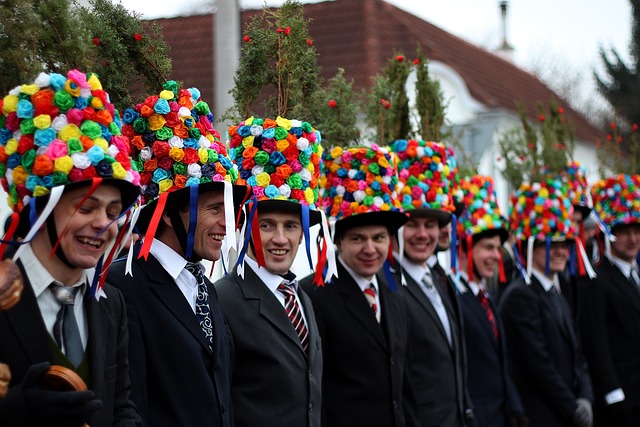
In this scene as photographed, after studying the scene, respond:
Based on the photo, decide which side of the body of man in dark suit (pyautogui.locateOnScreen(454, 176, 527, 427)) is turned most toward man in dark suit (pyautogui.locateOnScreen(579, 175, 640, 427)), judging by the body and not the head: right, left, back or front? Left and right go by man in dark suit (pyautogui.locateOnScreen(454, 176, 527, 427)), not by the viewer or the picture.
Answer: left

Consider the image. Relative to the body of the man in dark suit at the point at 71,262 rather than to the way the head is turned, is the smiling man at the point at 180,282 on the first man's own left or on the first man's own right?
on the first man's own left

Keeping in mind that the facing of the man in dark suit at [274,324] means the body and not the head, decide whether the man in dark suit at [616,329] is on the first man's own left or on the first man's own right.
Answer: on the first man's own left

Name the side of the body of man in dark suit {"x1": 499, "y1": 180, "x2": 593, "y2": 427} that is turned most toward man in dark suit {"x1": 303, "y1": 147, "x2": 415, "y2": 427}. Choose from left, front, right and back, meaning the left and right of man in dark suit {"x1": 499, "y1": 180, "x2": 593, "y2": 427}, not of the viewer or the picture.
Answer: right

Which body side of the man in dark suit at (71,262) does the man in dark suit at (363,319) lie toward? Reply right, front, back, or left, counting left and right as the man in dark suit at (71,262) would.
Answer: left

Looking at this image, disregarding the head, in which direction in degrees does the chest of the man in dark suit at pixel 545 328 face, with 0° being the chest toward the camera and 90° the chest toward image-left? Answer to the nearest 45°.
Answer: approximately 315°

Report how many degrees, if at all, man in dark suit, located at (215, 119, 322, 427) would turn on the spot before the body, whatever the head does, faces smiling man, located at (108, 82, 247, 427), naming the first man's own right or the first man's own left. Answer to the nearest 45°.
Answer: approximately 90° to the first man's own right

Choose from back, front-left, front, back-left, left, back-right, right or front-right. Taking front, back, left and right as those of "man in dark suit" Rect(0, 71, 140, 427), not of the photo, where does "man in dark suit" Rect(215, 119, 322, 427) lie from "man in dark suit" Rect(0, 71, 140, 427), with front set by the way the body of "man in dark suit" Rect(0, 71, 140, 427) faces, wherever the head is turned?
left

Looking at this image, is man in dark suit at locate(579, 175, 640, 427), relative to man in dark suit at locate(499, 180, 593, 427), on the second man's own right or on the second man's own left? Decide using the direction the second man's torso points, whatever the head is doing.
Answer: on the second man's own left

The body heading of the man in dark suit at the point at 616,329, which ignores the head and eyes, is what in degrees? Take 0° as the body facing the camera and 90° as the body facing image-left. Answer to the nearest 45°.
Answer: approximately 315°

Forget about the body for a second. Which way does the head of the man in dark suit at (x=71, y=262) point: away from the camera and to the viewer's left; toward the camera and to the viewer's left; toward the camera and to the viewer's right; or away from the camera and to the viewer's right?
toward the camera and to the viewer's right
